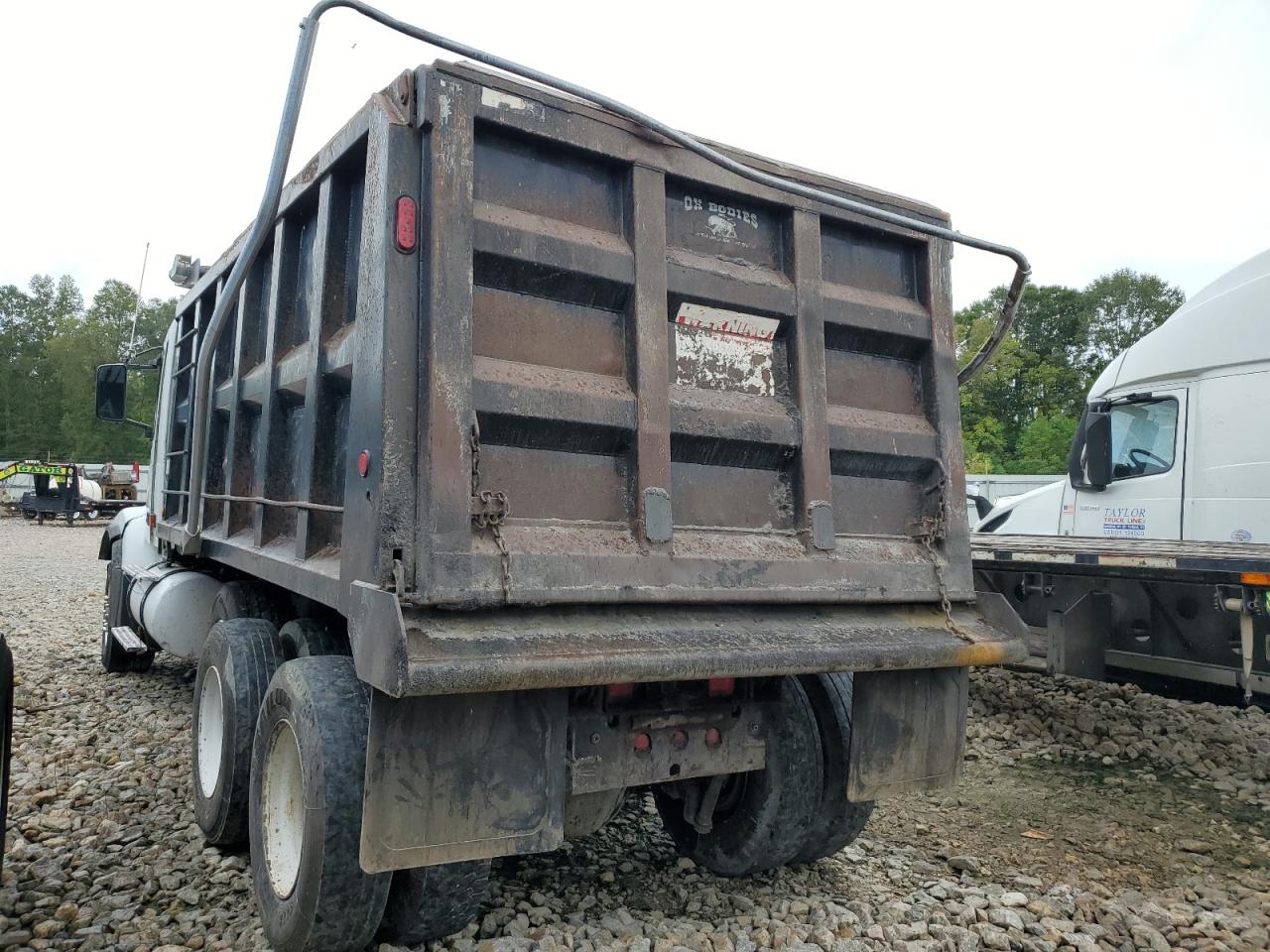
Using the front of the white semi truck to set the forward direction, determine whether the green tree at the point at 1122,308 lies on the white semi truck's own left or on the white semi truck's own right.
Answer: on the white semi truck's own right

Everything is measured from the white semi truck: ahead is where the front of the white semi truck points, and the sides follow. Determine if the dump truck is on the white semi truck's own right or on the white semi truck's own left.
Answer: on the white semi truck's own left

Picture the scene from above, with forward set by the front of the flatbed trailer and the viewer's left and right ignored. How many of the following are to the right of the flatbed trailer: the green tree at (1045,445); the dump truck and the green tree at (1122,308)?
2

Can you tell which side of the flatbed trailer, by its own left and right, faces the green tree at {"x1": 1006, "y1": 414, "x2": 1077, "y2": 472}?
right

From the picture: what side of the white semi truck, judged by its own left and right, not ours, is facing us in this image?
left

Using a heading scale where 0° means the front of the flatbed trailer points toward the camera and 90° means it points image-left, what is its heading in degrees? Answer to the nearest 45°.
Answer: approximately 90°

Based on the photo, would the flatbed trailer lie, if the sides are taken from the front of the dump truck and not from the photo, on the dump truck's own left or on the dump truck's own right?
on the dump truck's own right

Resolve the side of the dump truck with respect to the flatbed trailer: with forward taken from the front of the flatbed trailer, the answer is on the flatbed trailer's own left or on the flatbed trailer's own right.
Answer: on the flatbed trailer's own left

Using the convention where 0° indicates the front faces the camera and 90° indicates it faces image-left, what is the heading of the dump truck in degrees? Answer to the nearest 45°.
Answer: approximately 135°
